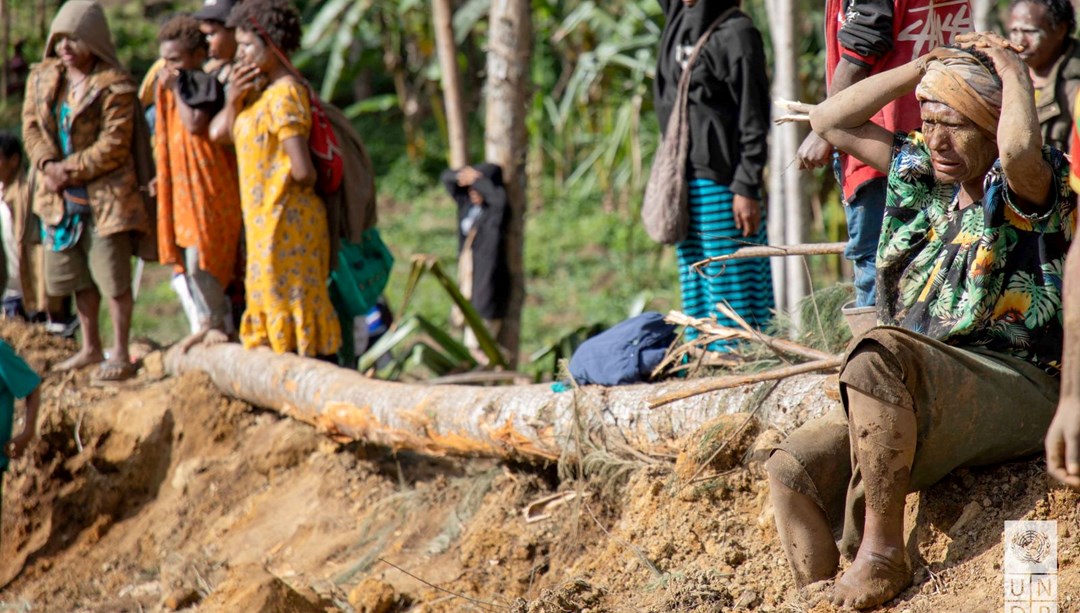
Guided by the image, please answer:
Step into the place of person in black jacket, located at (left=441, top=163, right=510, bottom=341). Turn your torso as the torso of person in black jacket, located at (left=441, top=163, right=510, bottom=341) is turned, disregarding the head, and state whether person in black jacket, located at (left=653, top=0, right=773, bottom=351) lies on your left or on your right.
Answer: on your left

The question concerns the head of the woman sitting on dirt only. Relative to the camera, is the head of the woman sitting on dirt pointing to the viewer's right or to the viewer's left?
to the viewer's left

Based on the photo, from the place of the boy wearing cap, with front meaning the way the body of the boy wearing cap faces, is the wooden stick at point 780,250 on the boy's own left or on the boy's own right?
on the boy's own left

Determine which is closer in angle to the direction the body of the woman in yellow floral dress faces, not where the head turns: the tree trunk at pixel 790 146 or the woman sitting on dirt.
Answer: the woman sitting on dirt

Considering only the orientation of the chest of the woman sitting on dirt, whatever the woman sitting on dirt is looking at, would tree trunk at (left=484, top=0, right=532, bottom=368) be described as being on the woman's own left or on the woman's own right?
on the woman's own right

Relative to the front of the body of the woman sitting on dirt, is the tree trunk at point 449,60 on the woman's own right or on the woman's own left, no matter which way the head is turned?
on the woman's own right

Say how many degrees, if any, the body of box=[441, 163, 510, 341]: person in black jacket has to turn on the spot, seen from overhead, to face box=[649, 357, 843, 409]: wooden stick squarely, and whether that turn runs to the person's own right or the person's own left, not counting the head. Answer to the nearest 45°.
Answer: approximately 45° to the person's own left

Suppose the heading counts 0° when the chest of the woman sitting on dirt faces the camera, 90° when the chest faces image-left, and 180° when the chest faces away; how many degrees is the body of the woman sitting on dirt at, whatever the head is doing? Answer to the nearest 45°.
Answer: approximately 45°
